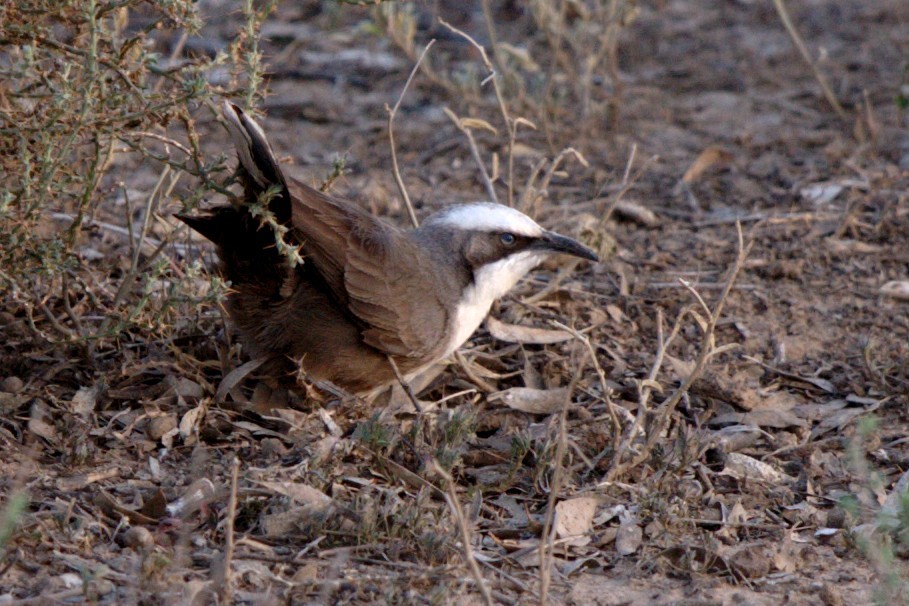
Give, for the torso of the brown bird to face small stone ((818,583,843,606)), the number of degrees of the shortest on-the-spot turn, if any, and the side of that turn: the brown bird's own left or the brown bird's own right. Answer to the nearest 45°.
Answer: approximately 45° to the brown bird's own right

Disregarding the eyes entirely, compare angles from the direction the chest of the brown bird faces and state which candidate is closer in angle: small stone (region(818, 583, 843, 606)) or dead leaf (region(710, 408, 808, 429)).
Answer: the dead leaf

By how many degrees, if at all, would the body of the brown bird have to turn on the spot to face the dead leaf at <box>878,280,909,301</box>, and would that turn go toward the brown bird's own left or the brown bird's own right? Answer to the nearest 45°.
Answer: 0° — it already faces it

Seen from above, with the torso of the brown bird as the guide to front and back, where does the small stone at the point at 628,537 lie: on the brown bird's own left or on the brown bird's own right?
on the brown bird's own right

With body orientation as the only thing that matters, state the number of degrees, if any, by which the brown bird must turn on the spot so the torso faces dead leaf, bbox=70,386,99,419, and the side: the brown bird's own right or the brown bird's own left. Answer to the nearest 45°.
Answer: approximately 180°

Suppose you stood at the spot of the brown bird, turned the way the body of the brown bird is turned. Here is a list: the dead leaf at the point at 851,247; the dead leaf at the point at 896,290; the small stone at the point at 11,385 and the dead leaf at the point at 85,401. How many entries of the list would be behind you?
2

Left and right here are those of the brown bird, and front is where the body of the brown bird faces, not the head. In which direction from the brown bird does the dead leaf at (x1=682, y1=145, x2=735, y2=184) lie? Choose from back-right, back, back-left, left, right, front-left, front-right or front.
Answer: front-left

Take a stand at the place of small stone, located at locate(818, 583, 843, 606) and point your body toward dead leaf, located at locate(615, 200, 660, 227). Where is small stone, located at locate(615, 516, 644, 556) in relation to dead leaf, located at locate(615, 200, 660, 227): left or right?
left

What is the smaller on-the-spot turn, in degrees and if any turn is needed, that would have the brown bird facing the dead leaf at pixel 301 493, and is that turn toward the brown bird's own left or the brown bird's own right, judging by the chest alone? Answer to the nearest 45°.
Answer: approximately 90° to the brown bird's own right

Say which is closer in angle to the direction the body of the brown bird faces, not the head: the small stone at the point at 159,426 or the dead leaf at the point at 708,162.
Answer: the dead leaf

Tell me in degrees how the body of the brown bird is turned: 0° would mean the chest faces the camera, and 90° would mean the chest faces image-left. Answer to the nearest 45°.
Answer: approximately 270°

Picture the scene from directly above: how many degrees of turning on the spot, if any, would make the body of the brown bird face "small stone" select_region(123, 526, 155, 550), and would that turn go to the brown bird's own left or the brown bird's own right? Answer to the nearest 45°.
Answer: approximately 135° to the brown bird's own right

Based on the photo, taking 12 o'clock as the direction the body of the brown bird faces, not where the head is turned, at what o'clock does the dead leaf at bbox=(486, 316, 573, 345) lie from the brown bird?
The dead leaf is roughly at 11 o'clock from the brown bird.

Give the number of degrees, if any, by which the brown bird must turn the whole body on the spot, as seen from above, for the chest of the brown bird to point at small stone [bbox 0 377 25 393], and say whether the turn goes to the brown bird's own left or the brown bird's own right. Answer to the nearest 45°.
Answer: approximately 180°

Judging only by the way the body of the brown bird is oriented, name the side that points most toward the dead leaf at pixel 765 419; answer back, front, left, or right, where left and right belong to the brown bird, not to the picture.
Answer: front
